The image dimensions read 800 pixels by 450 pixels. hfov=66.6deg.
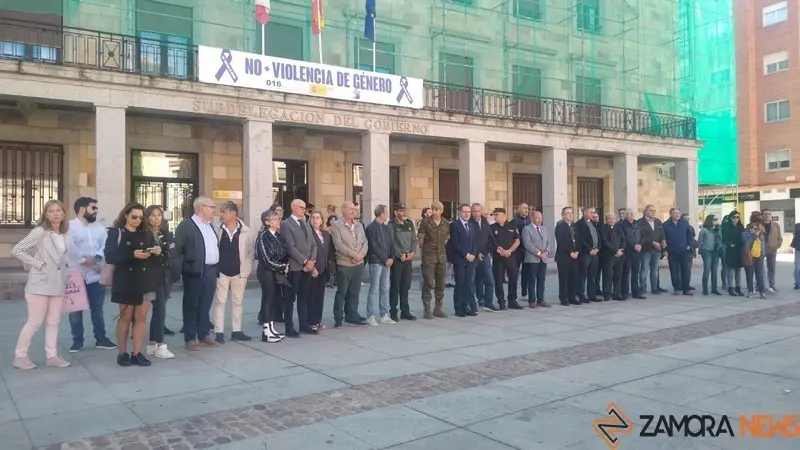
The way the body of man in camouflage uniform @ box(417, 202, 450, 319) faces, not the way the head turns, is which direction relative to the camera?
toward the camera

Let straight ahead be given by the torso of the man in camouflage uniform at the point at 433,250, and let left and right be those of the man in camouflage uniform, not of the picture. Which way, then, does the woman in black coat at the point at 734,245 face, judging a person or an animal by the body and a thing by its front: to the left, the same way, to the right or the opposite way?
the same way

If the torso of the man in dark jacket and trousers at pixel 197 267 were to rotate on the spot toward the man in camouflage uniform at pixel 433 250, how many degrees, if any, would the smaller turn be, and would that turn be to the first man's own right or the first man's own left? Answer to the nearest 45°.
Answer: approximately 45° to the first man's own left

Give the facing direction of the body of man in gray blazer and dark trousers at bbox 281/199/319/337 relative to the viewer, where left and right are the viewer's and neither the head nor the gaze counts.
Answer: facing the viewer and to the right of the viewer

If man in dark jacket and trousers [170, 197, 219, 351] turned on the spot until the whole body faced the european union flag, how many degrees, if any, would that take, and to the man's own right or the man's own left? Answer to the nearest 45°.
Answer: approximately 90° to the man's own left

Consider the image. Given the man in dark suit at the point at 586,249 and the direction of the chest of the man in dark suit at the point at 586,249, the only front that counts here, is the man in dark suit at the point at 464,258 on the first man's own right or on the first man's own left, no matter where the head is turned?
on the first man's own right

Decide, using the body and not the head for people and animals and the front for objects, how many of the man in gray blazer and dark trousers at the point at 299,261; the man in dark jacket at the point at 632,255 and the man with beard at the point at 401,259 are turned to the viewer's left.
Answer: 0

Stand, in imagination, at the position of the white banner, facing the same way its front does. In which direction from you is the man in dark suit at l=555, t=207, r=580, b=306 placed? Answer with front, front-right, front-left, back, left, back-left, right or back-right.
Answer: front

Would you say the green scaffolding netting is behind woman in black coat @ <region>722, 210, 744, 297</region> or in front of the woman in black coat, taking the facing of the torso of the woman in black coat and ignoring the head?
behind

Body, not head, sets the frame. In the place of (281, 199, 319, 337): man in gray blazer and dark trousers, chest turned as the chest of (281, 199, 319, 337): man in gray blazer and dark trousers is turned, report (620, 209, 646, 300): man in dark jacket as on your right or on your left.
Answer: on your left

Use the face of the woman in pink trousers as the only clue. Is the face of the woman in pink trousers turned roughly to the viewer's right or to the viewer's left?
to the viewer's right

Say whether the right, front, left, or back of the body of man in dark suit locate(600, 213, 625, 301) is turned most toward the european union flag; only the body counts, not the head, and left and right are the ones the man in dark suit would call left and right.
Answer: back

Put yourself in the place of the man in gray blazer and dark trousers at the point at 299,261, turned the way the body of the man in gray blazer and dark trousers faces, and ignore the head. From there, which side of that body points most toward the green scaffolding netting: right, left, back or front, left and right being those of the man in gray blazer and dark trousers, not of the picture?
left

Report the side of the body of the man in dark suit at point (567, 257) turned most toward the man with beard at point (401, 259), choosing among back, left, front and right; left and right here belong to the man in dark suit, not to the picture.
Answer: right

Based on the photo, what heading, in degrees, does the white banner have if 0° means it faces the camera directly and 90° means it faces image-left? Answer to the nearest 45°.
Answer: approximately 315°

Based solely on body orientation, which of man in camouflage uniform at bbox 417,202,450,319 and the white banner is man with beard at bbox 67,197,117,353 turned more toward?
the man in camouflage uniform

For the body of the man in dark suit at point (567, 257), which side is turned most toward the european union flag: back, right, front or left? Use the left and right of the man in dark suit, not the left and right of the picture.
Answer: back
